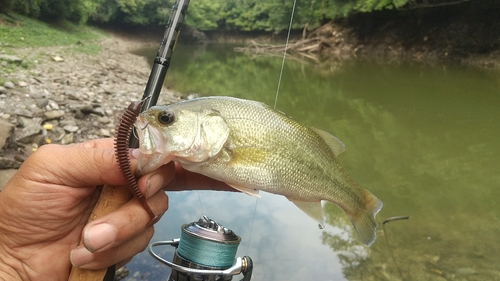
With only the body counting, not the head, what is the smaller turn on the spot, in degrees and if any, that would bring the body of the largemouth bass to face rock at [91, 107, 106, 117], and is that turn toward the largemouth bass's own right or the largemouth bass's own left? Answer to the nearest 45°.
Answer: approximately 45° to the largemouth bass's own right

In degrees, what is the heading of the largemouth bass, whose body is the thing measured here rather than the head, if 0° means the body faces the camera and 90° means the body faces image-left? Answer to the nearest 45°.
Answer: approximately 90°

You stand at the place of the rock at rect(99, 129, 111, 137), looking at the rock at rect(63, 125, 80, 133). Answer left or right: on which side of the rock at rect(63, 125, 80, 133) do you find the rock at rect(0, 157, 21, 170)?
left

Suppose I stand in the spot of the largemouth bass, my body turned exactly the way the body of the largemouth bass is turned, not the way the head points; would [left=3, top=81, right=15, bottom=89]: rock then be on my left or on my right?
on my right

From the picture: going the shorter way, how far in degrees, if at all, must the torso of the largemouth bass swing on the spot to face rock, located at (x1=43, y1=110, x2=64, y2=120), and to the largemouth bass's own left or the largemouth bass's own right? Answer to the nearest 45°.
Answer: approximately 45° to the largemouth bass's own right

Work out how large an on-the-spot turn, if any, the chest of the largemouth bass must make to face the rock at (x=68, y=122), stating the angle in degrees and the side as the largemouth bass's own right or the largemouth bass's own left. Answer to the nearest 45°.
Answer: approximately 45° to the largemouth bass's own right

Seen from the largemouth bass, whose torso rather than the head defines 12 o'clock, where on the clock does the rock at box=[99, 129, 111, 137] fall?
The rock is roughly at 2 o'clock from the largemouth bass.

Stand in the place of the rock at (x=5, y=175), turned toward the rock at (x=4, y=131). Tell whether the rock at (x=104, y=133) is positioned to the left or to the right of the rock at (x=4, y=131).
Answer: right

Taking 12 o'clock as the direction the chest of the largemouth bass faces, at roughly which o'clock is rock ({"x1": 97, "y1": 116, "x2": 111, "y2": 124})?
The rock is roughly at 2 o'clock from the largemouth bass.

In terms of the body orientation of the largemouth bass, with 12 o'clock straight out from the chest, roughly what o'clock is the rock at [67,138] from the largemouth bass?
The rock is roughly at 2 o'clock from the largemouth bass.
